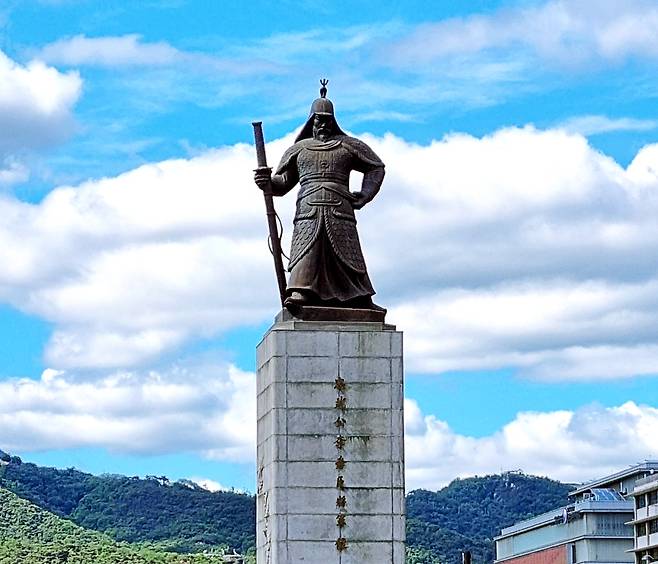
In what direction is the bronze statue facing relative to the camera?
toward the camera
